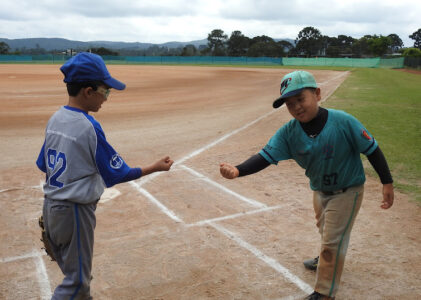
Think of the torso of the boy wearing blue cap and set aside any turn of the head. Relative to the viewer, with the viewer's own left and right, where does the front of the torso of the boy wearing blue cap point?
facing away from the viewer and to the right of the viewer

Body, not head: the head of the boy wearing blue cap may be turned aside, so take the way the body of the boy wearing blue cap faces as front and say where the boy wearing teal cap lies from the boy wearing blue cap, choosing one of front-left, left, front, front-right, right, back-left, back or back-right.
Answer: front-right

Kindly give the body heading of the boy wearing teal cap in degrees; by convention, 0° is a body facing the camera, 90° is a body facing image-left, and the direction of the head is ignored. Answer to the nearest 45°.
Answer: approximately 45°

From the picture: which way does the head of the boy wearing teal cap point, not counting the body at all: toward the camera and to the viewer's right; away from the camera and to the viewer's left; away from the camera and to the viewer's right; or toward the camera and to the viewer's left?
toward the camera and to the viewer's left

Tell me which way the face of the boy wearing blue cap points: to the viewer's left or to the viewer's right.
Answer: to the viewer's right

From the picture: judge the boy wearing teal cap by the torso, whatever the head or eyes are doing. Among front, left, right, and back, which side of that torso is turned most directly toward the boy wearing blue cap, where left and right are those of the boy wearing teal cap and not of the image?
front
